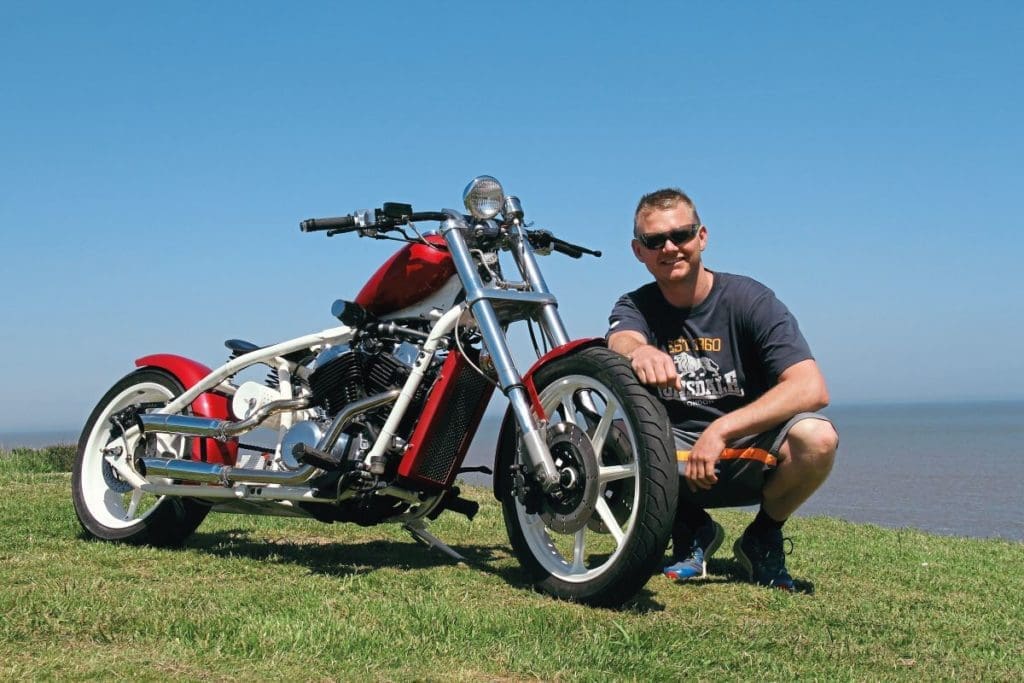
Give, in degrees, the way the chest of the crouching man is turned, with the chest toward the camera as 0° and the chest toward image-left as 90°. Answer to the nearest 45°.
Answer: approximately 0°

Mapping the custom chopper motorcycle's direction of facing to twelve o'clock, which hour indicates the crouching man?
The crouching man is roughly at 11 o'clock from the custom chopper motorcycle.

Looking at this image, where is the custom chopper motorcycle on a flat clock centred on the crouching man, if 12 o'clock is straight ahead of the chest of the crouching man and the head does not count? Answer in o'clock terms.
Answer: The custom chopper motorcycle is roughly at 3 o'clock from the crouching man.

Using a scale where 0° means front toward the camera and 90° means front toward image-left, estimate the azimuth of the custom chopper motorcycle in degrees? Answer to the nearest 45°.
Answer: approximately 315°

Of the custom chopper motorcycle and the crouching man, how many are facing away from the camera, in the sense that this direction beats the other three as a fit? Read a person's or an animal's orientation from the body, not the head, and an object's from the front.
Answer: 0
